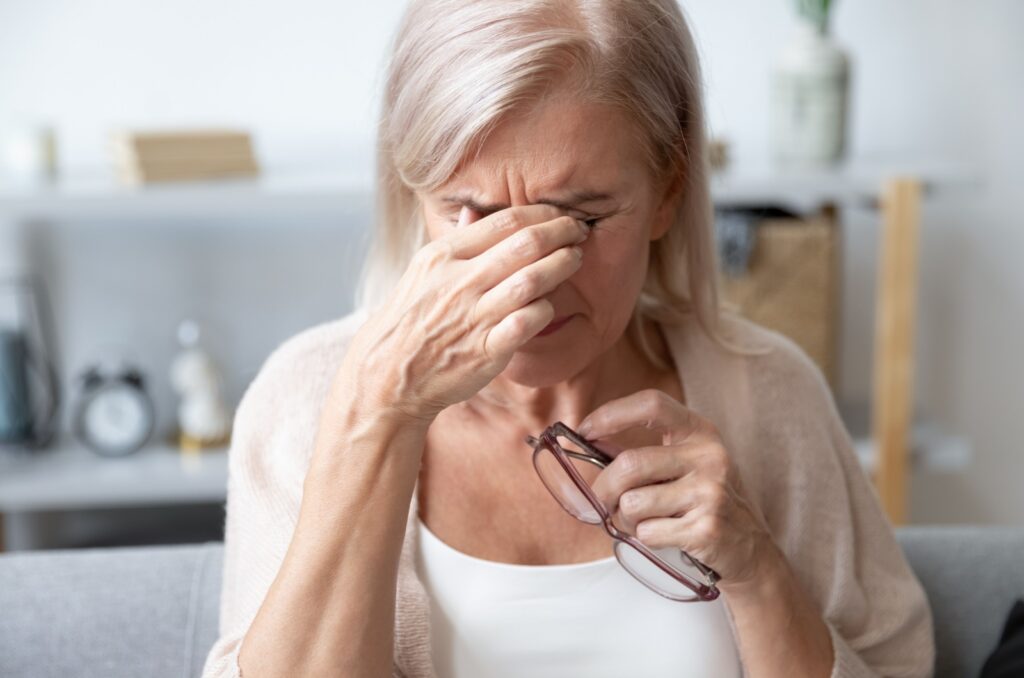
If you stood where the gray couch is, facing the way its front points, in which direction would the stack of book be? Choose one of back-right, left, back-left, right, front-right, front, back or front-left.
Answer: back

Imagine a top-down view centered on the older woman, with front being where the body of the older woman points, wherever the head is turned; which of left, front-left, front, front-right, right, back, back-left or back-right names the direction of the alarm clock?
back-right

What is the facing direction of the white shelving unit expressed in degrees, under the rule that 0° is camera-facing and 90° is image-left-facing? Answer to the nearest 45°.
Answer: approximately 0°

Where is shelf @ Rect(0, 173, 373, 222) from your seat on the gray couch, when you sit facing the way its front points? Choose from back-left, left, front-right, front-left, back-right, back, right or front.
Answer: back

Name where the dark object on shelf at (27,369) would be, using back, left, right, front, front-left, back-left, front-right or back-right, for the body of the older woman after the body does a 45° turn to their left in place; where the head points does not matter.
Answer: back

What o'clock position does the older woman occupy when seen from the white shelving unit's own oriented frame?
The older woman is roughly at 11 o'clock from the white shelving unit.

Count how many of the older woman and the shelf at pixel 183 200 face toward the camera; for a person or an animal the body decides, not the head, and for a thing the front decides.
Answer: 2

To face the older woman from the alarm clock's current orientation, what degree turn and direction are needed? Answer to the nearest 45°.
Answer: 0° — it already faces them

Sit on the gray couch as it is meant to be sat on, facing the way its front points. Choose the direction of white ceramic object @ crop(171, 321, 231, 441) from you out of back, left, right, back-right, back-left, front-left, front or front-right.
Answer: back
